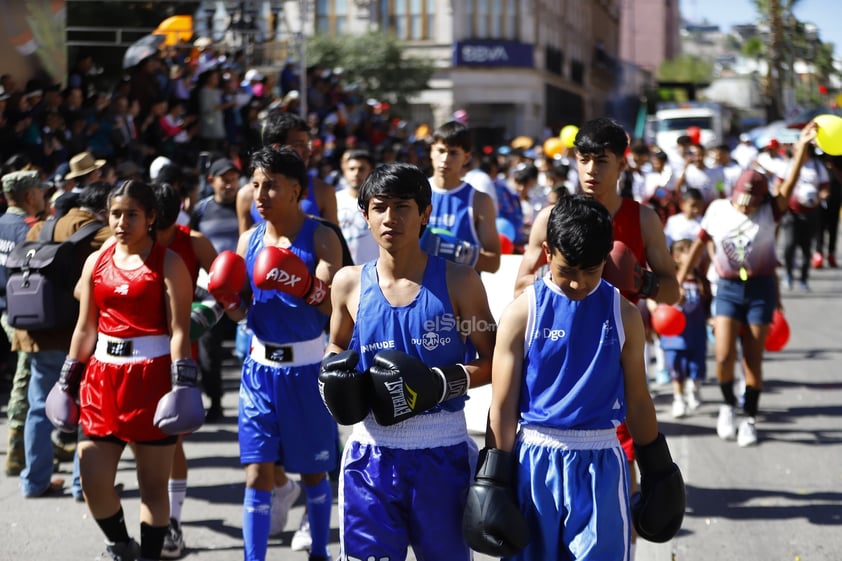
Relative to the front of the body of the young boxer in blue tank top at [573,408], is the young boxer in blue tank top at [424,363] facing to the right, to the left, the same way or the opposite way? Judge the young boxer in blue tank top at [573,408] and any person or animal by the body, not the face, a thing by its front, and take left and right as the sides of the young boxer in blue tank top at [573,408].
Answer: the same way

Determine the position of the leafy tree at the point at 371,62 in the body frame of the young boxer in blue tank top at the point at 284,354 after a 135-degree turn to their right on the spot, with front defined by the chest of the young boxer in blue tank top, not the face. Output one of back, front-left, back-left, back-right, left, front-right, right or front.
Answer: front

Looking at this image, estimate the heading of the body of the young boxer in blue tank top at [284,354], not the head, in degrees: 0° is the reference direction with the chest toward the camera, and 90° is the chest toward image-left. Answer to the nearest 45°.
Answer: approximately 45°

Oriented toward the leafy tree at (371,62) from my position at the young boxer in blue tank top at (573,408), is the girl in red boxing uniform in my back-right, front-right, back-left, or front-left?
front-left

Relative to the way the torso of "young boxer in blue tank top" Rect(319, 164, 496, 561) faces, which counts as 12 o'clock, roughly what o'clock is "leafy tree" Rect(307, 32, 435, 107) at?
The leafy tree is roughly at 6 o'clock from the young boxer in blue tank top.

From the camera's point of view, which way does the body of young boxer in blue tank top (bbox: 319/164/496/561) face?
toward the camera

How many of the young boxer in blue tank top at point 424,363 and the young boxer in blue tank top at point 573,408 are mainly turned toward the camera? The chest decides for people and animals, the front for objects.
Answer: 2

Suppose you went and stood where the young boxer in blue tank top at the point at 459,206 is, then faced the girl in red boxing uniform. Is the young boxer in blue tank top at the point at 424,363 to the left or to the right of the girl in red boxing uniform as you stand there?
left

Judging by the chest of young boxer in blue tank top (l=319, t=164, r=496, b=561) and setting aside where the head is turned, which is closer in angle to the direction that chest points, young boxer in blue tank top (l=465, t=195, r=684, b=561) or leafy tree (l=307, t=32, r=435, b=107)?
the young boxer in blue tank top

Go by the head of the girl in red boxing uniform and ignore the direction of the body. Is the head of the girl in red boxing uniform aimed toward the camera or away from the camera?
toward the camera

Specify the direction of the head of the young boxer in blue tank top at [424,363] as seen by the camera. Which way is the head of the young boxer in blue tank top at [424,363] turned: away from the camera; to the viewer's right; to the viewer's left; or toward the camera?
toward the camera

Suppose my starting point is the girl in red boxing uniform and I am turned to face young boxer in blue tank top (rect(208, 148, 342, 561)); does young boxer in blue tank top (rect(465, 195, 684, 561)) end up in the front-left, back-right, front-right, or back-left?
front-right

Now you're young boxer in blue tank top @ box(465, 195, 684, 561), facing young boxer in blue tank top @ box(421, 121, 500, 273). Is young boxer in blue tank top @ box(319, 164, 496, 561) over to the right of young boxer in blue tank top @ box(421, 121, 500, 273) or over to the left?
left
